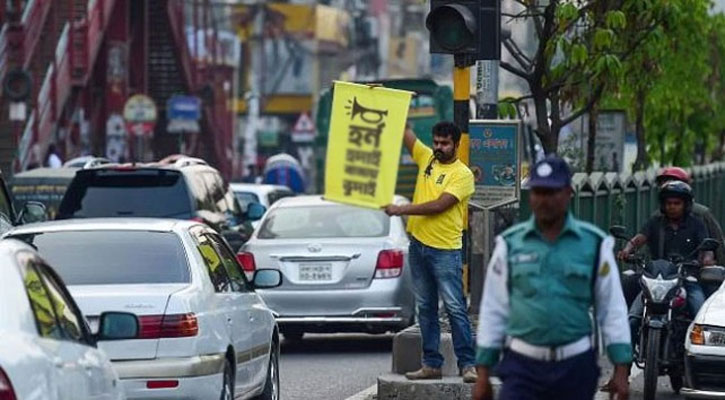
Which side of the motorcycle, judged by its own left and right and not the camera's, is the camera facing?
front

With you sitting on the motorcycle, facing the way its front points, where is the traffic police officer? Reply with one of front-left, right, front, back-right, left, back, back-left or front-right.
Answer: front

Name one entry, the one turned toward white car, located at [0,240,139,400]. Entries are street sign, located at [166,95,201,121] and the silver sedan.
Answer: the street sign

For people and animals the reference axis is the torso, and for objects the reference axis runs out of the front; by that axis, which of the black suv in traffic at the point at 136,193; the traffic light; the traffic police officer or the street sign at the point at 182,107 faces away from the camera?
the black suv in traffic

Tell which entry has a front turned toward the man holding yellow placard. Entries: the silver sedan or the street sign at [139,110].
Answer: the street sign

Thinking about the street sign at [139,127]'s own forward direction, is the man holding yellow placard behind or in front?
in front

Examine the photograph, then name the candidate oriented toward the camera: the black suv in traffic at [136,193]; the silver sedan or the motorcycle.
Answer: the motorcycle

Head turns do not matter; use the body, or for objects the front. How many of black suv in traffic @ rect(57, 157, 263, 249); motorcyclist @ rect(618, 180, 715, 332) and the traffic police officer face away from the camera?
1

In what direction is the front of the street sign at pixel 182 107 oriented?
toward the camera

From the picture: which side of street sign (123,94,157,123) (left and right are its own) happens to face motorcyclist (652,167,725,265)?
front

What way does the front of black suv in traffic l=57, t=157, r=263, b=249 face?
away from the camera

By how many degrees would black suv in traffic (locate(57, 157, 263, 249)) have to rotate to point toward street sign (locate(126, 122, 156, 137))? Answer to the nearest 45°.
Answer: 0° — it already faces it
